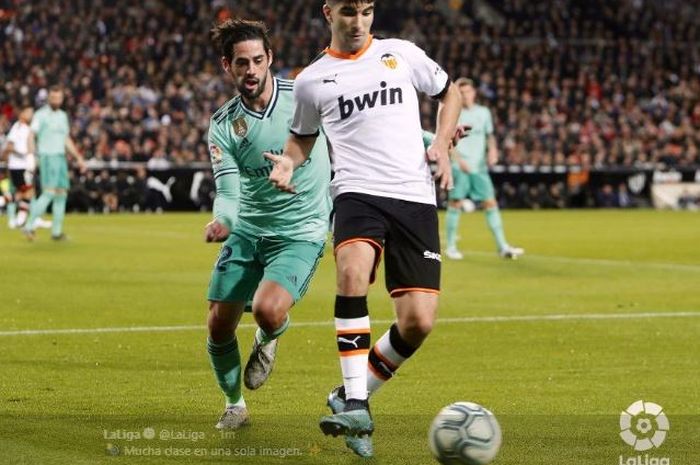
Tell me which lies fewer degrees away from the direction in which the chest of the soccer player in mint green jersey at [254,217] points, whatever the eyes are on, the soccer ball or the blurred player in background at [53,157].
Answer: the soccer ball

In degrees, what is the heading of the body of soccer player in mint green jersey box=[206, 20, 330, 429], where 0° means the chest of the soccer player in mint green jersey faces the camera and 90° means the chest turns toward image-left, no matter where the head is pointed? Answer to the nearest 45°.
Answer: approximately 0°

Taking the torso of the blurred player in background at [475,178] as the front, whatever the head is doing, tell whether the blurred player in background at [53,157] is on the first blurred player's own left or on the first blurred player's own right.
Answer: on the first blurred player's own right

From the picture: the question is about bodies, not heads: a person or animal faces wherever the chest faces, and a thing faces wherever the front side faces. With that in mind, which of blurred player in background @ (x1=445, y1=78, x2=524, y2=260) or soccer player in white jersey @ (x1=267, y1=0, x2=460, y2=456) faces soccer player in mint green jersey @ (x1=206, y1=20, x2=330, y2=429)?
the blurred player in background

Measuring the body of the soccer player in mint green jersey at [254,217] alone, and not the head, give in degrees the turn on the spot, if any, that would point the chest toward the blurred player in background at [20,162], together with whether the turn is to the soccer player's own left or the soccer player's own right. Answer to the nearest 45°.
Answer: approximately 180°

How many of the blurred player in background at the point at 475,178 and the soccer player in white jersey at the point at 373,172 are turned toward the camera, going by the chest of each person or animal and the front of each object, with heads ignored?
2
